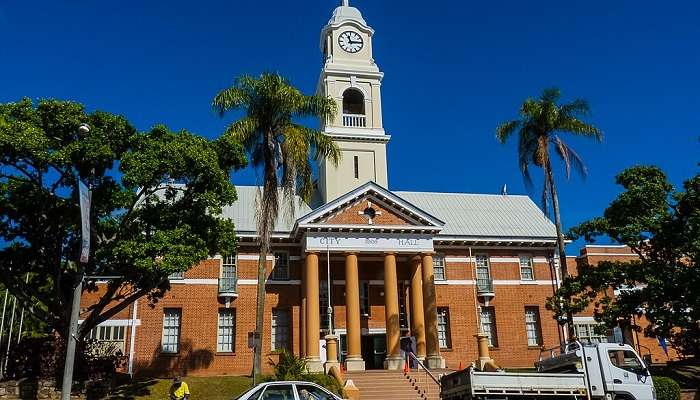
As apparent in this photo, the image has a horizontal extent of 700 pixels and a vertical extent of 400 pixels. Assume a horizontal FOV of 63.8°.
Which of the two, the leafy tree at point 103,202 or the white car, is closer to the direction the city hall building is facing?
the white car

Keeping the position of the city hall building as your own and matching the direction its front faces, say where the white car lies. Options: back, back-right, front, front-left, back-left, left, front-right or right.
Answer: front

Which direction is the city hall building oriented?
toward the camera

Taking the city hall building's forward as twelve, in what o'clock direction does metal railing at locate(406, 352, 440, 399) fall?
The metal railing is roughly at 11 o'clock from the city hall building.

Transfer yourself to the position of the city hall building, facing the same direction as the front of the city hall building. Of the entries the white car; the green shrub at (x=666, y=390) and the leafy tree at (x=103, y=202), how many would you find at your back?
0

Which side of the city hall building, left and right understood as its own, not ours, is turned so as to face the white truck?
front

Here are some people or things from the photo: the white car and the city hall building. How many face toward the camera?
1

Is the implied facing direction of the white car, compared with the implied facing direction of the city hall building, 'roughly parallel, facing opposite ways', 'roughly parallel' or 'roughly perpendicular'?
roughly perpendicular

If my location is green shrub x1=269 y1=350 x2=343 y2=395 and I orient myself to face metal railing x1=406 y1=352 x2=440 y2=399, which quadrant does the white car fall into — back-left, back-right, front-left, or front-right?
back-right
